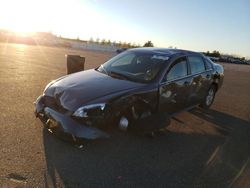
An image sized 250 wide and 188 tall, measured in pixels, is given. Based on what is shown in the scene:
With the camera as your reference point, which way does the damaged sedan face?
facing the viewer and to the left of the viewer
